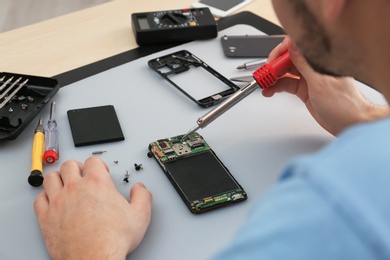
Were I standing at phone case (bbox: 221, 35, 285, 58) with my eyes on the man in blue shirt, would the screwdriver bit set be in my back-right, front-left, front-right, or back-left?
front-right

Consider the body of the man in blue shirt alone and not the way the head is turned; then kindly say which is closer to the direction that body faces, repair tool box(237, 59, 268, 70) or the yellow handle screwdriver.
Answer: the yellow handle screwdriver

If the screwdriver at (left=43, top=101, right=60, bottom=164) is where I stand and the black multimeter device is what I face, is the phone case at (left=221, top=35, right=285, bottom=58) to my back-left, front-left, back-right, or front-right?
front-right

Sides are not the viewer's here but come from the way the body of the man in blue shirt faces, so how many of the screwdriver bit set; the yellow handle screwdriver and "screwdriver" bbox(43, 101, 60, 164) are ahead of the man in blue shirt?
3

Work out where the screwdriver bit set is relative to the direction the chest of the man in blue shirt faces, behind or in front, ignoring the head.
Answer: in front

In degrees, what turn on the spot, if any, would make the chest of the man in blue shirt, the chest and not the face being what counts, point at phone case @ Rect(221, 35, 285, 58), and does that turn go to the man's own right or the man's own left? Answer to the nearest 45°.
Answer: approximately 45° to the man's own right

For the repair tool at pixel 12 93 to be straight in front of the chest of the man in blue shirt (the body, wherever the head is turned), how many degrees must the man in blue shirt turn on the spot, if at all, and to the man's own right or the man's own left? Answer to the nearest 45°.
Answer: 0° — they already face it

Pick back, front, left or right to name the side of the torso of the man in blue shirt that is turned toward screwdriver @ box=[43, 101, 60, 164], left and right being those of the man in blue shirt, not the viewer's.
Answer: front

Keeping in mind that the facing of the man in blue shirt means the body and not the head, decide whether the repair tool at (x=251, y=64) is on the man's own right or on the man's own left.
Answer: on the man's own right

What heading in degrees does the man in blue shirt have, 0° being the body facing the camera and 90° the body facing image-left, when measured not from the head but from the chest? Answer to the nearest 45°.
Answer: approximately 135°

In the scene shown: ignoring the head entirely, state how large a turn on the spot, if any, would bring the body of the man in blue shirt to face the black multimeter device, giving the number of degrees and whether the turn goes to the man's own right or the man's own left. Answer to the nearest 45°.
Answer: approximately 45° to the man's own right

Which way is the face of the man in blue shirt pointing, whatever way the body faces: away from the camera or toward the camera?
away from the camera
